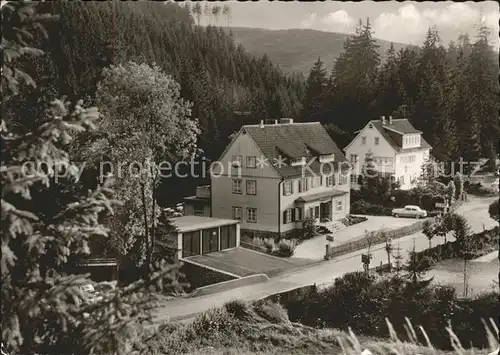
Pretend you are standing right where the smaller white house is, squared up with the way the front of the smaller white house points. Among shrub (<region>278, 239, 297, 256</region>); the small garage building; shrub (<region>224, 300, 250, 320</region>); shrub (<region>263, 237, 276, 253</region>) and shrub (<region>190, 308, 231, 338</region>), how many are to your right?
5

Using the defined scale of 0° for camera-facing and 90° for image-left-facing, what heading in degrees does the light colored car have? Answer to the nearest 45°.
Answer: approximately 90°

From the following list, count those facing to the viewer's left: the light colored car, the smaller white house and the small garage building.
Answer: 1

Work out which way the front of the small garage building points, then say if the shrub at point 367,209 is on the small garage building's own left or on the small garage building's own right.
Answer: on the small garage building's own left

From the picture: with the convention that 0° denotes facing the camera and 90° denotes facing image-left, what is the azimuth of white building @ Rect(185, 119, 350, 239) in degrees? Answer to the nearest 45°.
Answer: approximately 315°

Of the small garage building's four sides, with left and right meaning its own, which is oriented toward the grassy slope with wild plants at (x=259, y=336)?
front

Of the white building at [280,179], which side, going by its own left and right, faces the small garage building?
right
